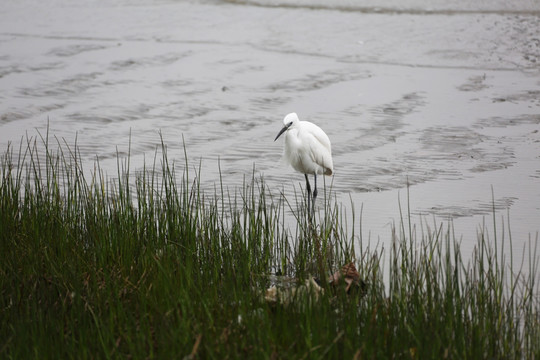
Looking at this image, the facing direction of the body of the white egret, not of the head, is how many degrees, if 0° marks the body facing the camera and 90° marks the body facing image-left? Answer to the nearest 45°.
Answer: approximately 45°
